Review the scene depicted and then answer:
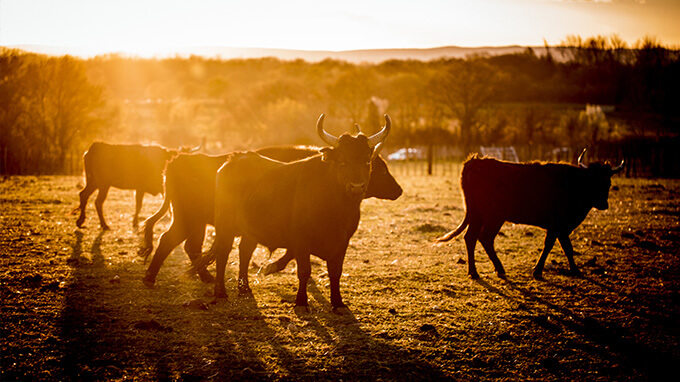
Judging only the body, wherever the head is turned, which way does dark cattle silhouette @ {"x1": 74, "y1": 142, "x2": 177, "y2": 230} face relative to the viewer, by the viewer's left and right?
facing to the right of the viewer

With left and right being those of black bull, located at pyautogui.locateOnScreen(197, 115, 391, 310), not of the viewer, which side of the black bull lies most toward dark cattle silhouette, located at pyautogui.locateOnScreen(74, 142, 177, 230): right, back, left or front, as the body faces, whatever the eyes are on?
back

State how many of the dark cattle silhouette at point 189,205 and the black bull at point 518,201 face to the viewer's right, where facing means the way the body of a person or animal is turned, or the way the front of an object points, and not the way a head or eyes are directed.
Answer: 2

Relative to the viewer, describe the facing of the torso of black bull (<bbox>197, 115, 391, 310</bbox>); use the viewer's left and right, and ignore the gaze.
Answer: facing the viewer and to the right of the viewer

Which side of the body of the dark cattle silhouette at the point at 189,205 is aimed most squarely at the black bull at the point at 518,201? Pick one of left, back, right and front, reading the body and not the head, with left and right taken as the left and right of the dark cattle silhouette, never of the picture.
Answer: front

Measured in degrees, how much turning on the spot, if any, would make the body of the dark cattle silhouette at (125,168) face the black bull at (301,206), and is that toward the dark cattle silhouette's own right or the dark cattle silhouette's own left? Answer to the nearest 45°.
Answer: approximately 90° to the dark cattle silhouette's own right

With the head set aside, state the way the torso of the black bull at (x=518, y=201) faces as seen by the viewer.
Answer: to the viewer's right

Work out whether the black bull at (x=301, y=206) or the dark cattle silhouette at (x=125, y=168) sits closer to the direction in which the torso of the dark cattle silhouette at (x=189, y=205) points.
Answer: the black bull

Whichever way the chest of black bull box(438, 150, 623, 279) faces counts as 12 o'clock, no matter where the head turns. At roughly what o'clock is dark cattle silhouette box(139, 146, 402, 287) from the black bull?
The dark cattle silhouette is roughly at 5 o'clock from the black bull.

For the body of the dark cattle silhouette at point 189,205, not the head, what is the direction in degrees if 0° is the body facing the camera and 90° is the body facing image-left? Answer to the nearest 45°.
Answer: approximately 270°

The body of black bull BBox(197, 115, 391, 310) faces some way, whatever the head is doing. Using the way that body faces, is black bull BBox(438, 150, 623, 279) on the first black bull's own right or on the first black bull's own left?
on the first black bull's own left
